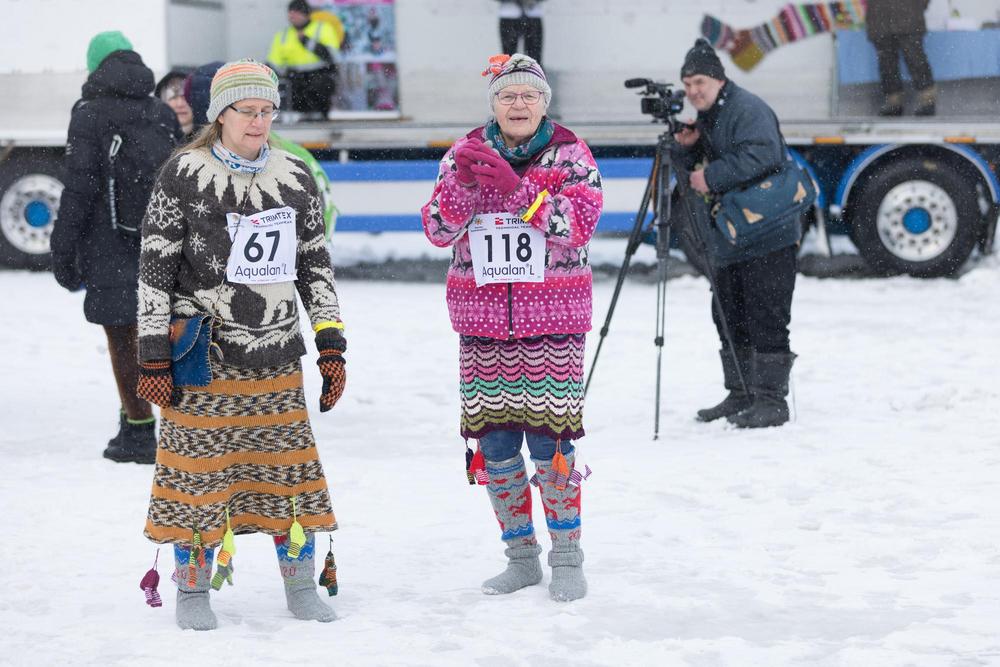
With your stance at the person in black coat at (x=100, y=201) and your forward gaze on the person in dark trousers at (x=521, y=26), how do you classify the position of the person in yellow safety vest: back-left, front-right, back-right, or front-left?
front-left

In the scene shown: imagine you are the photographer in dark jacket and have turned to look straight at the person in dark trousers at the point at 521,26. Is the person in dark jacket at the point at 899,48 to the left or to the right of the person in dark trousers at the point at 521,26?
right

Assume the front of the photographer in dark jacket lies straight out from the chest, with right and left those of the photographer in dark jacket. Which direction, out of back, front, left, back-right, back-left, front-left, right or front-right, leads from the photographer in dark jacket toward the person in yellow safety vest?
front-right

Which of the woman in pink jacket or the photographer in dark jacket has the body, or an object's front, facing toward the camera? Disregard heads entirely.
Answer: the woman in pink jacket

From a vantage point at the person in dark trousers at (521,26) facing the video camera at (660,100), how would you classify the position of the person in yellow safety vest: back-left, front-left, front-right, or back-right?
back-right

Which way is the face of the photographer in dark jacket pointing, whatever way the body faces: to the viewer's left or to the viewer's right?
to the viewer's left

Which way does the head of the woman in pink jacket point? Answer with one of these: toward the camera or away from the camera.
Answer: toward the camera

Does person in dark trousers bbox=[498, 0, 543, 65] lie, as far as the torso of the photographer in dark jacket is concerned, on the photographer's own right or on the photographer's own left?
on the photographer's own right

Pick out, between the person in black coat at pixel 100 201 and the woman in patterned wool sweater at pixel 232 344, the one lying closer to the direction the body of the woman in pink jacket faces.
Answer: the woman in patterned wool sweater

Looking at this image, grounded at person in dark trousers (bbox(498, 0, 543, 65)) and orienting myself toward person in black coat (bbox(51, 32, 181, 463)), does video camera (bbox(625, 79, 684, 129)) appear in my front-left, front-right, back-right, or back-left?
front-left

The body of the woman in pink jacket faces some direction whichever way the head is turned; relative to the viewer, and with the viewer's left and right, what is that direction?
facing the viewer

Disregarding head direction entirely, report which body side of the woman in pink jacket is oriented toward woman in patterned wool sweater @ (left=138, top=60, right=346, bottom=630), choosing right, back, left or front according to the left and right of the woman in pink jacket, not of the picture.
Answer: right

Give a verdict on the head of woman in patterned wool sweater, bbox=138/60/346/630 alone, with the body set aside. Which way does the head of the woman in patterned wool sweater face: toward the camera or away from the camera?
toward the camera

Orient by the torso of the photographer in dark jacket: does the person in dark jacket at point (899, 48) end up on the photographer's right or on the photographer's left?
on the photographer's right

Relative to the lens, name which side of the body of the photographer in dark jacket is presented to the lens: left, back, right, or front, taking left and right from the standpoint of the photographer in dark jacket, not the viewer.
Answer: left

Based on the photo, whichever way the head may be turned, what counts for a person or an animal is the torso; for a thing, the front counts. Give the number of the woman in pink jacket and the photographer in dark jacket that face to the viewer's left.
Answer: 1

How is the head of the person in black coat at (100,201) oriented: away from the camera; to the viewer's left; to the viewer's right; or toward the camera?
away from the camera

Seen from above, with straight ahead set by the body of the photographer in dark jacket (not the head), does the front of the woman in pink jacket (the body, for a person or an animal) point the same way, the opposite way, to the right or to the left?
to the left
